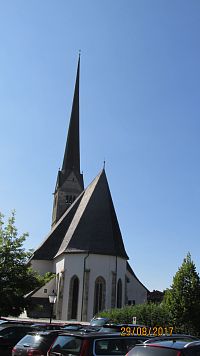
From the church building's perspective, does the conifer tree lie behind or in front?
behind

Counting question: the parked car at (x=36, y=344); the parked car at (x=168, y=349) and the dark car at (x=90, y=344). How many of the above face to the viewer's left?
0

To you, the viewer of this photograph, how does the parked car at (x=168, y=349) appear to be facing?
facing away from the viewer and to the right of the viewer

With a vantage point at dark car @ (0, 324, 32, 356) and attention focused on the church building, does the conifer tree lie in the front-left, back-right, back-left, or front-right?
front-right

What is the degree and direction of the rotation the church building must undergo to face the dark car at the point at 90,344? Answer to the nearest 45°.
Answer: approximately 135° to its left

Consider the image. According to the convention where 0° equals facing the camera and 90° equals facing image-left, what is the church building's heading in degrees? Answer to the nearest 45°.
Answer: approximately 135°

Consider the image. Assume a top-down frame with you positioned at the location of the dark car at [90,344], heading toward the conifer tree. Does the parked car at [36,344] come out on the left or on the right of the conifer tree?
left

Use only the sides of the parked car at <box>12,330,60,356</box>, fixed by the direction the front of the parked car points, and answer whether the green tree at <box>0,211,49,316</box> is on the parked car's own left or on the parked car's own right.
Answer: on the parked car's own left

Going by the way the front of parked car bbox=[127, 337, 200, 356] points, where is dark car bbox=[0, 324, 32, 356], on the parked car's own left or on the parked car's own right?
on the parked car's own left

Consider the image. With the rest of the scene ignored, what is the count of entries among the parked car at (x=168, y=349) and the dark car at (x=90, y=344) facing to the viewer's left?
0

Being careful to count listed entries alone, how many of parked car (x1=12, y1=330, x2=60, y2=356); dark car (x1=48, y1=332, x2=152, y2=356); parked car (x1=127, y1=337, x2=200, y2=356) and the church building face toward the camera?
0

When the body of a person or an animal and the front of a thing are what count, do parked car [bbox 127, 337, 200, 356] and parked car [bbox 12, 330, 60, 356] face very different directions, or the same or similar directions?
same or similar directions

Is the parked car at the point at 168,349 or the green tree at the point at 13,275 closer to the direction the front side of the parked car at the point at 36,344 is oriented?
the green tree

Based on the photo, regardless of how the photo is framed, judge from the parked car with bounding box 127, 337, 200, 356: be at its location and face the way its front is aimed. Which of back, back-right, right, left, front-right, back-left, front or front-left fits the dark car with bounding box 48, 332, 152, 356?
left
